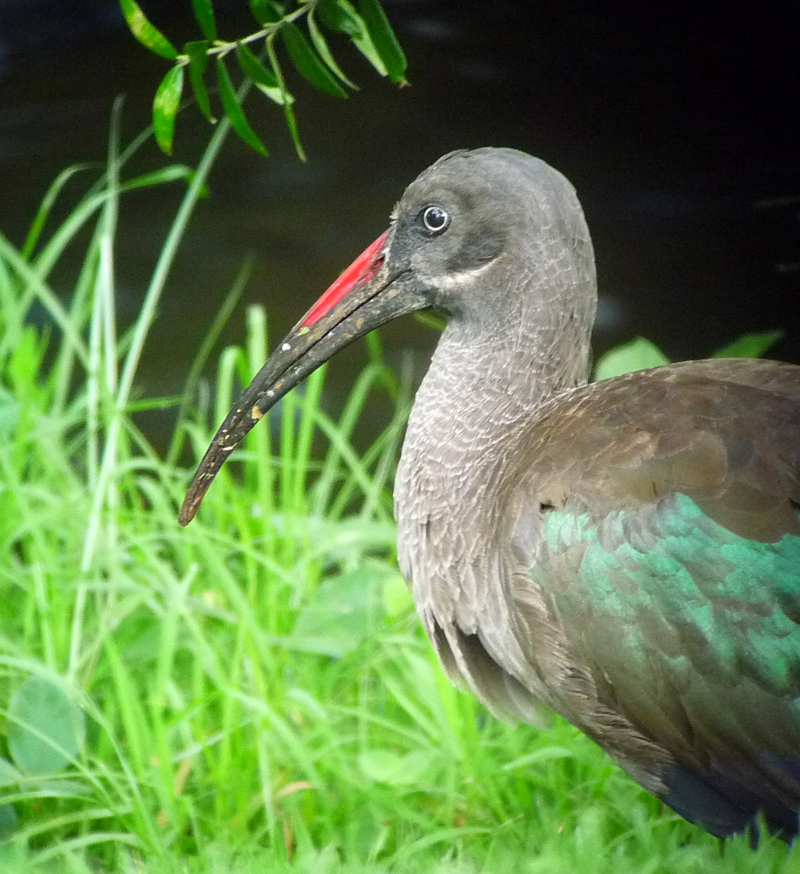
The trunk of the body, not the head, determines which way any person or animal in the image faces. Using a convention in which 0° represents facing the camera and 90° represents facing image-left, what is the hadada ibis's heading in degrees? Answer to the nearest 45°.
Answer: approximately 90°

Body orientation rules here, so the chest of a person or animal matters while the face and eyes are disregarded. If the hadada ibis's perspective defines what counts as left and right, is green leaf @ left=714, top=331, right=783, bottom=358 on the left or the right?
on its right

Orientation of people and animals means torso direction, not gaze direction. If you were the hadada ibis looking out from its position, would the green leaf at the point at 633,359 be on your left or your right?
on your right
